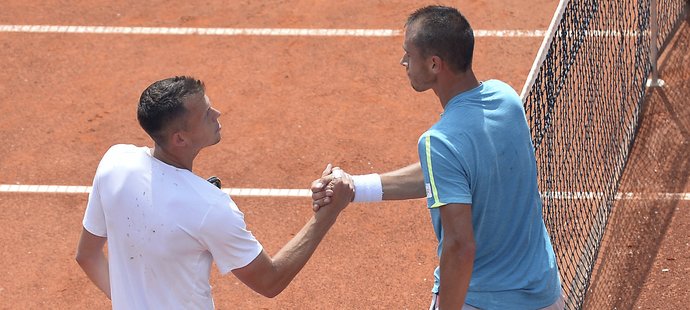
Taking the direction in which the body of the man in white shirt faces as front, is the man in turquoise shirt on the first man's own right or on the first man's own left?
on the first man's own right

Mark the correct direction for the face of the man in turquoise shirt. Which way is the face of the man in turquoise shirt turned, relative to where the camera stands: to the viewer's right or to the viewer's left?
to the viewer's left

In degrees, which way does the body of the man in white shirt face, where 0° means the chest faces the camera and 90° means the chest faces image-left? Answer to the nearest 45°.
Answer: approximately 225°

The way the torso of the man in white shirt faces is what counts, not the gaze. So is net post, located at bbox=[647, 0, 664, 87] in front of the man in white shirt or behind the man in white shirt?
in front

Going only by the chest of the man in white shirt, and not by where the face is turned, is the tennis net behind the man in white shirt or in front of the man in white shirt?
in front

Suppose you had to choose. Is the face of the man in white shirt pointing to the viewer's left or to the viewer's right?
to the viewer's right
